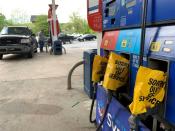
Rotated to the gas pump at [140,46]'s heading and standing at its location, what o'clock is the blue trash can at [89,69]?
The blue trash can is roughly at 4 o'clock from the gas pump.

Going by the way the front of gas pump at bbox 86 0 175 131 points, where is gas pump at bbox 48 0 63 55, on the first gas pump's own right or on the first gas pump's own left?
on the first gas pump's own right

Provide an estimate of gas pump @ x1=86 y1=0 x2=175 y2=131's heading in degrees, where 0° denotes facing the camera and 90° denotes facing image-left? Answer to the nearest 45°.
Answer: approximately 45°

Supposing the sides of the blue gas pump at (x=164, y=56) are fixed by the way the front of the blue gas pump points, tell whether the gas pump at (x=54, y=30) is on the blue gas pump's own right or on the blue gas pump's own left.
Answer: on the blue gas pump's own right
